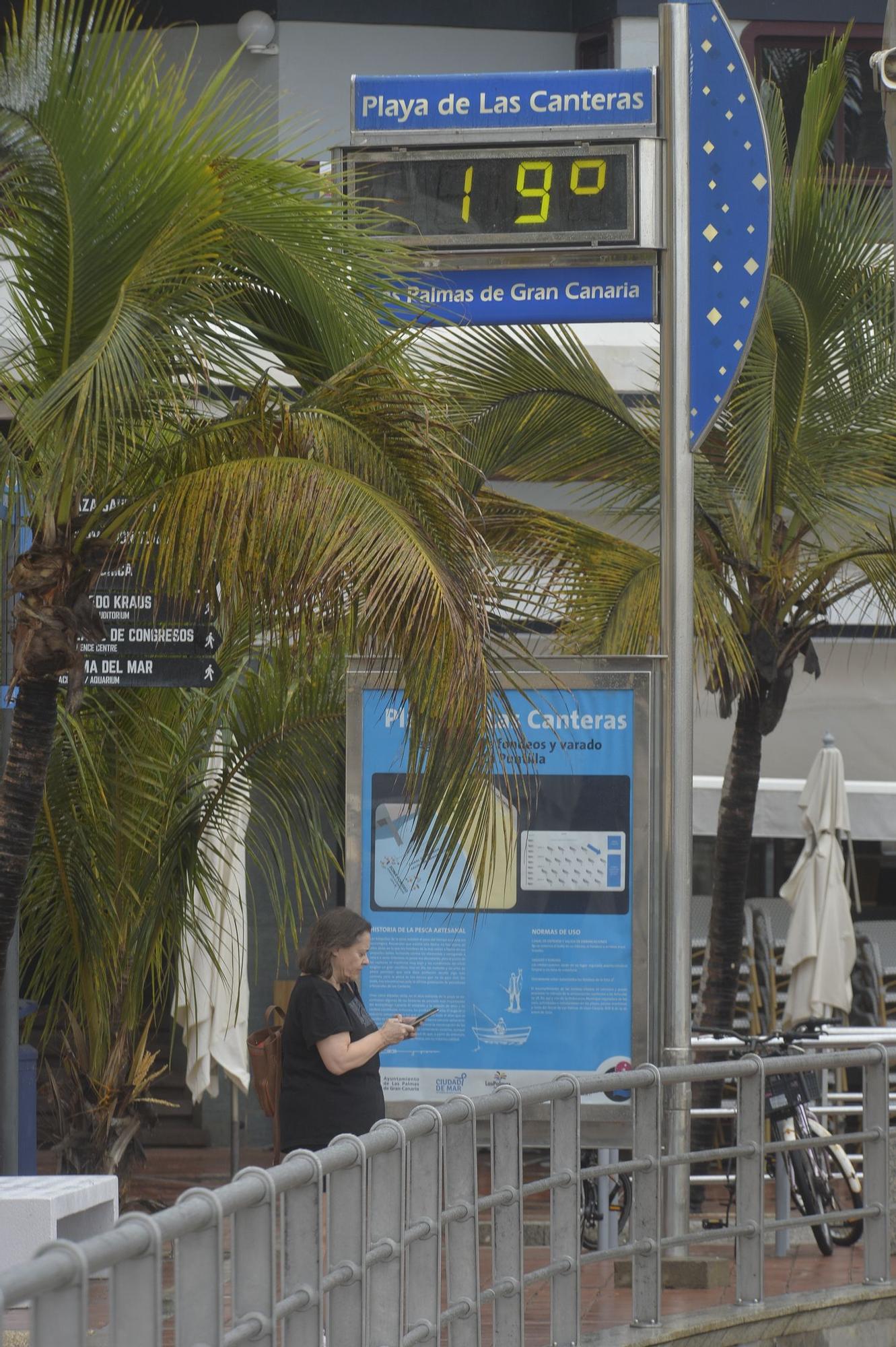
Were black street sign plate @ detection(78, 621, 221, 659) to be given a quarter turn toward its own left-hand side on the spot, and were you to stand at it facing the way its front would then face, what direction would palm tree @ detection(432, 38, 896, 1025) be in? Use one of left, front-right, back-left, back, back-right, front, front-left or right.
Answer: front-left

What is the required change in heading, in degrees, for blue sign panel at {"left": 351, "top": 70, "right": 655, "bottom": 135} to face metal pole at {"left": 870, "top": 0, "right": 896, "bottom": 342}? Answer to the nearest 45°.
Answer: approximately 90° to its left

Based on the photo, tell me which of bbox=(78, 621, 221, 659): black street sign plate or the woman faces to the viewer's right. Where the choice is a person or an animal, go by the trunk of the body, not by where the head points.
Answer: the woman

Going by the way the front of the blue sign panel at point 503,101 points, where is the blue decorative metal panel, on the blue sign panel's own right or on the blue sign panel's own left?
on the blue sign panel's own left

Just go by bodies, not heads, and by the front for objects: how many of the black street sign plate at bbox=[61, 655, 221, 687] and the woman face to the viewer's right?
1

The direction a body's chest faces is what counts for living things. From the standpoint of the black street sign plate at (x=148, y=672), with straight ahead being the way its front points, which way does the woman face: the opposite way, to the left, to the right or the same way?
to the left

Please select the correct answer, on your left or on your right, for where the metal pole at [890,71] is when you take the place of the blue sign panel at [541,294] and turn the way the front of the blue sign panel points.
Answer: on your left

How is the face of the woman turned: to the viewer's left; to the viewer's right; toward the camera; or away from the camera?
to the viewer's right
